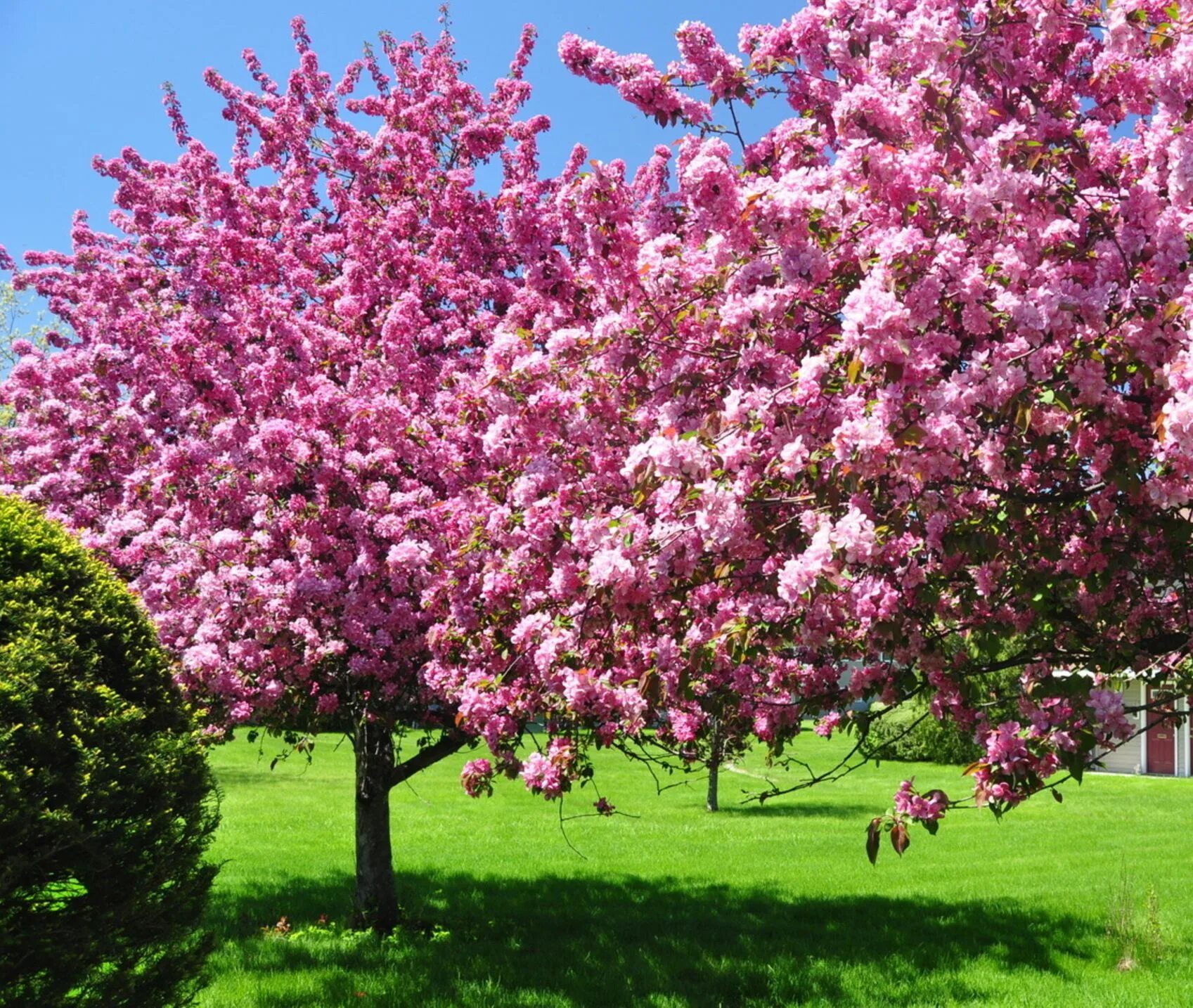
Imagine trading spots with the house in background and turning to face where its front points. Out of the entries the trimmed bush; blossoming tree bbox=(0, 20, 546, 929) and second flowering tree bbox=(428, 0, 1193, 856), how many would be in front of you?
3

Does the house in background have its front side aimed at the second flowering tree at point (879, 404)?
yes

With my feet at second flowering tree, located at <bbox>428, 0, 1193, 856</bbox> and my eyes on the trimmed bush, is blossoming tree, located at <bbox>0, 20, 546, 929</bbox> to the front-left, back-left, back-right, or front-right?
front-right

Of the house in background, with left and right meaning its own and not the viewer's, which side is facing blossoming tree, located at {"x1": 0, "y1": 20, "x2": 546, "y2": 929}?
front

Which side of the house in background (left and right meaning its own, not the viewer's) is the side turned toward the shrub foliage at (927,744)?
right

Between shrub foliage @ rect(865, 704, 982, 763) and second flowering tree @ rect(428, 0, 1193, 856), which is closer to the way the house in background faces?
the second flowering tree

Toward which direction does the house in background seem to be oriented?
toward the camera

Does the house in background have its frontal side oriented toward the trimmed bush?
yes
